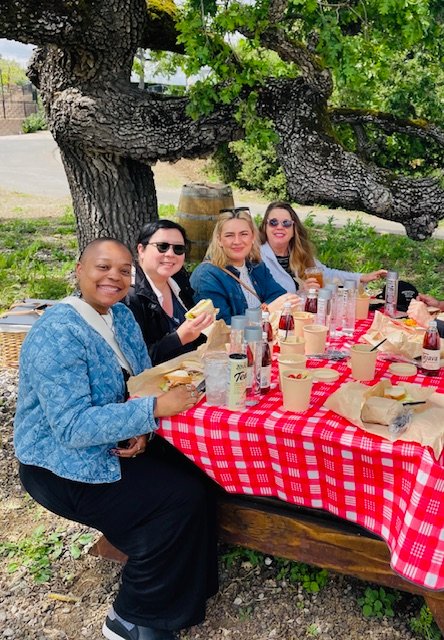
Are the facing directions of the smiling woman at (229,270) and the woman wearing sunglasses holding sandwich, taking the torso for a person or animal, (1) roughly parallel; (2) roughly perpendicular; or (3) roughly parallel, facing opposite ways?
roughly parallel

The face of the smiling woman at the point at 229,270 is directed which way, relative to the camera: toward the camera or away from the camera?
toward the camera

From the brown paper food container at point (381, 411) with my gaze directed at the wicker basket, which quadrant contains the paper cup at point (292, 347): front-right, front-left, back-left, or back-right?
front-right

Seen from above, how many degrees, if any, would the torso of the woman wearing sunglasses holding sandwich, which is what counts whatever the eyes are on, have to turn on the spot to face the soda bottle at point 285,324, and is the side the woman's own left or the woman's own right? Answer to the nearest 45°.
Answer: approximately 45° to the woman's own left

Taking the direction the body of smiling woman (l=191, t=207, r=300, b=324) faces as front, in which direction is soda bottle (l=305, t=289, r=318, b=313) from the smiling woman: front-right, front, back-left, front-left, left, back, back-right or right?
front

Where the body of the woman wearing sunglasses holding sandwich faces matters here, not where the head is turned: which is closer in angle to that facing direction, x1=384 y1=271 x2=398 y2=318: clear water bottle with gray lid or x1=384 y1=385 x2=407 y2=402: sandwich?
the sandwich

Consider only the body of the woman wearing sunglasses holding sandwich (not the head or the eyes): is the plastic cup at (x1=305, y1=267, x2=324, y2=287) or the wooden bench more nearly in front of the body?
the wooden bench

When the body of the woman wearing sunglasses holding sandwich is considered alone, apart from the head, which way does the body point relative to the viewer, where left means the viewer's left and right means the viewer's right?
facing the viewer and to the right of the viewer

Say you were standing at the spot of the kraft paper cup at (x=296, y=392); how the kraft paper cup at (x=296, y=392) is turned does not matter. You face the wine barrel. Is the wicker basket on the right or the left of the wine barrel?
left

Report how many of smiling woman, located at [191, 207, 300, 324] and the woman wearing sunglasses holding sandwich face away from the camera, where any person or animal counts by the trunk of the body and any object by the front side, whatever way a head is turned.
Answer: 0

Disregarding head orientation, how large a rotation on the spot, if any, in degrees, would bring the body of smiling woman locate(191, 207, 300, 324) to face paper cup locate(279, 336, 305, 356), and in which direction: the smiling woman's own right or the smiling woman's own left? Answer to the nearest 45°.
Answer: approximately 45° to the smiling woman's own right

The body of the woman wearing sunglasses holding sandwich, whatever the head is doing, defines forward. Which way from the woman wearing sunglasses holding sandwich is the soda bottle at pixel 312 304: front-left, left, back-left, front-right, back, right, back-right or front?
front-left

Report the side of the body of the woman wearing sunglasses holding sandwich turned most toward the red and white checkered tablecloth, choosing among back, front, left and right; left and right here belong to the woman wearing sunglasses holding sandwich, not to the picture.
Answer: front
